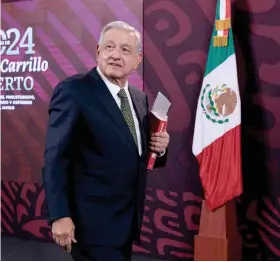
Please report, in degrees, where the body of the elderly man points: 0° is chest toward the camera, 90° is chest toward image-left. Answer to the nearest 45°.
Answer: approximately 315°

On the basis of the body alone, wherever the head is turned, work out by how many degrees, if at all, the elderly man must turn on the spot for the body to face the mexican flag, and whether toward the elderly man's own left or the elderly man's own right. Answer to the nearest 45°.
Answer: approximately 90° to the elderly man's own left
